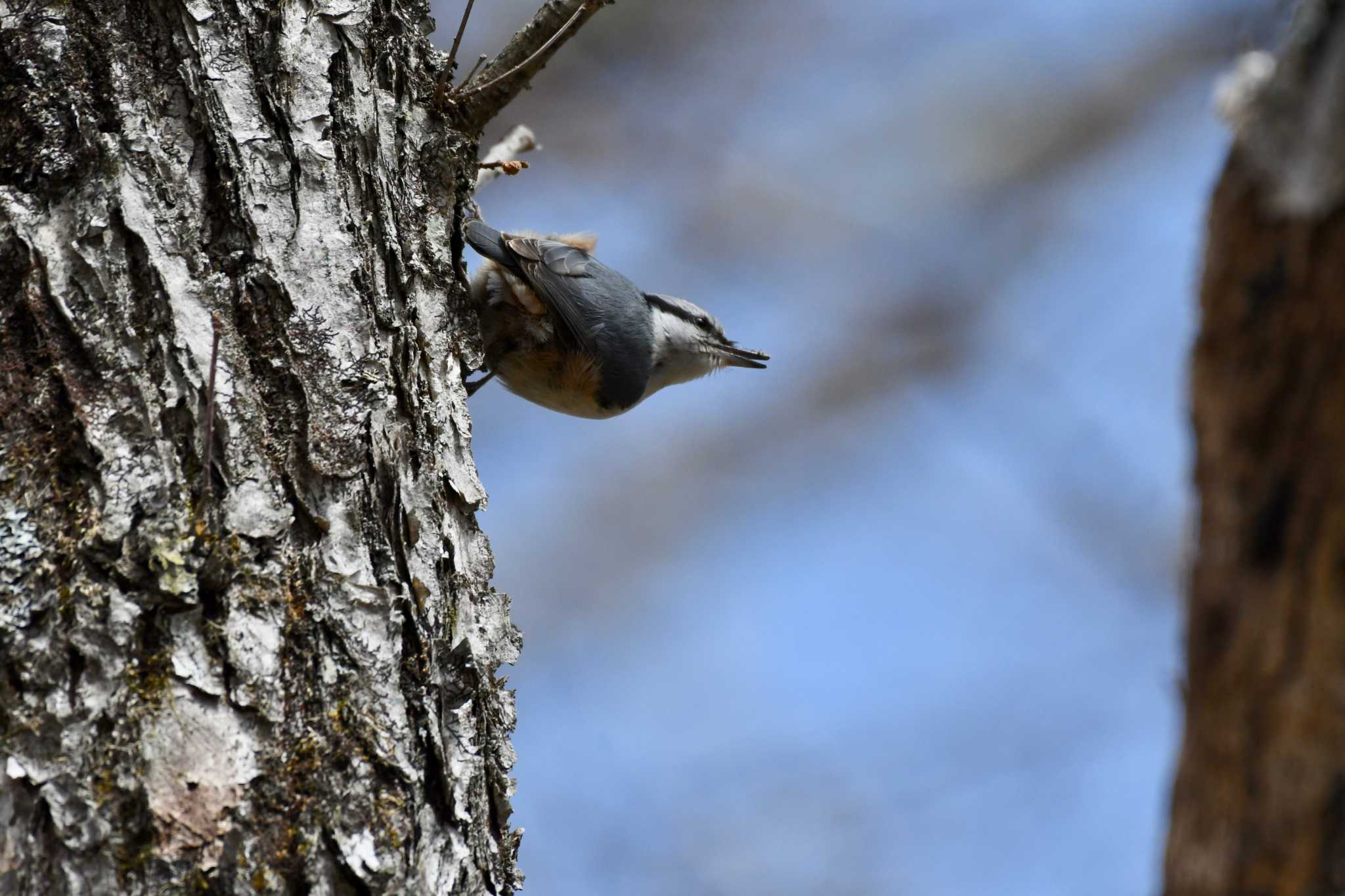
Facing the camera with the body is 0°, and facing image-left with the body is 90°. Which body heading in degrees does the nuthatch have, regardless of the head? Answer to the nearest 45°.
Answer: approximately 270°

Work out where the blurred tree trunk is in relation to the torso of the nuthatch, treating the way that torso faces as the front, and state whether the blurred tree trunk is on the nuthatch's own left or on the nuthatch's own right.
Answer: on the nuthatch's own left
